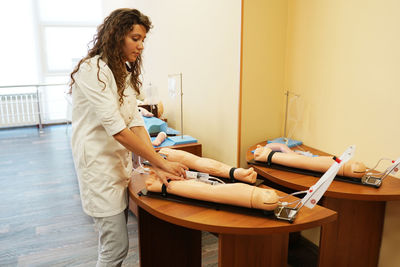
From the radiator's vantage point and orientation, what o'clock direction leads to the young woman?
The young woman is roughly at 12 o'clock from the radiator.

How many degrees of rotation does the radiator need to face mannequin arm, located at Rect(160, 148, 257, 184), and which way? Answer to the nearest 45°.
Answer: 0° — it already faces it

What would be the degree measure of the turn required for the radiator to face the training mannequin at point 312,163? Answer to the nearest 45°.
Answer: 0° — it already faces it

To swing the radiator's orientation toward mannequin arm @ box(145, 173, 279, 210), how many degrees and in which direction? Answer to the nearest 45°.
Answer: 0° — it already faces it

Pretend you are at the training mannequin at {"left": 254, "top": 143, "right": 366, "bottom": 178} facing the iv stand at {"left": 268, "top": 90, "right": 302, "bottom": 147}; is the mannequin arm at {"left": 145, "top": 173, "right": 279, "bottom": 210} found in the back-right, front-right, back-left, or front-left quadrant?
back-left
